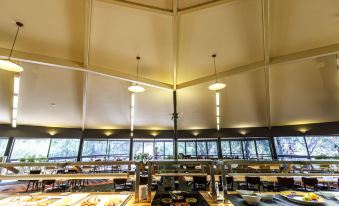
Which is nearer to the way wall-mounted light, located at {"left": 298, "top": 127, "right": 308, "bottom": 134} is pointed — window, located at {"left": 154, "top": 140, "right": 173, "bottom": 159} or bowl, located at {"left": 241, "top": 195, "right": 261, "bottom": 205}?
the bowl

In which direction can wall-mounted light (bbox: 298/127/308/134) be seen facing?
toward the camera

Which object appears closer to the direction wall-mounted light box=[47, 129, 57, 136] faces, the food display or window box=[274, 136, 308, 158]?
the food display

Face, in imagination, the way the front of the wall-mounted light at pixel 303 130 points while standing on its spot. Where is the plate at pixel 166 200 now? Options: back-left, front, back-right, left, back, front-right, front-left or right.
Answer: front

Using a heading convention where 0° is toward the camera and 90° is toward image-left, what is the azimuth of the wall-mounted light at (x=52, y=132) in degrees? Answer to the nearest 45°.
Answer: approximately 0°

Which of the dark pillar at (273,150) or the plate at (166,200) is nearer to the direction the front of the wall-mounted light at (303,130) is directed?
the plate

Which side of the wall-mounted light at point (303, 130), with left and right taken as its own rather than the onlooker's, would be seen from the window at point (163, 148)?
right

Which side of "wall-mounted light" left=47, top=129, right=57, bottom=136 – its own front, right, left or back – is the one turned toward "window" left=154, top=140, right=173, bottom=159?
left

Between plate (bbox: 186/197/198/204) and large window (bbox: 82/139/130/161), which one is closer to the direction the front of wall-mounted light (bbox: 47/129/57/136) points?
the plate
